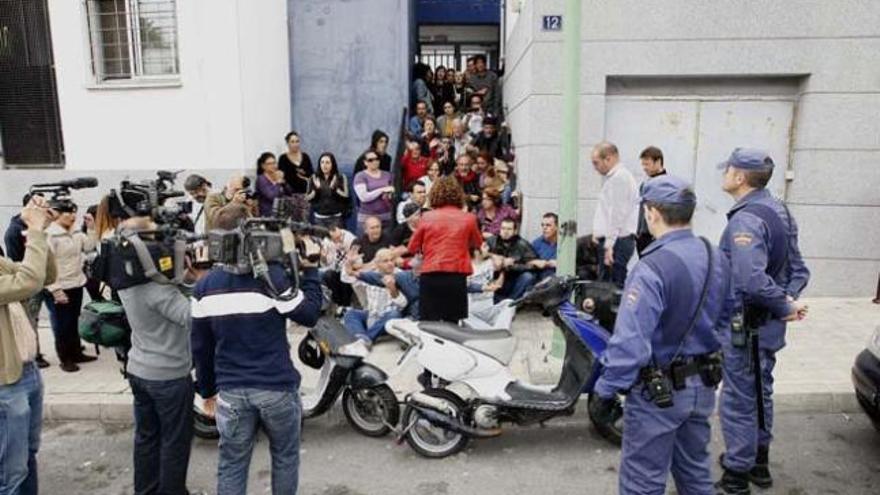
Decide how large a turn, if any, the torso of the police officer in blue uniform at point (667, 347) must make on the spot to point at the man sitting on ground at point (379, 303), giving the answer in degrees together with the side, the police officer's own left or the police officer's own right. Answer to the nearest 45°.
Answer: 0° — they already face them

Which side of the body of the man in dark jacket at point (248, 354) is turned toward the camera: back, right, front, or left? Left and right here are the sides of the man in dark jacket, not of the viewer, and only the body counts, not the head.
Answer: back

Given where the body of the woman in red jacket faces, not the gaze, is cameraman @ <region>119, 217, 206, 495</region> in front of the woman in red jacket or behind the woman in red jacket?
behind

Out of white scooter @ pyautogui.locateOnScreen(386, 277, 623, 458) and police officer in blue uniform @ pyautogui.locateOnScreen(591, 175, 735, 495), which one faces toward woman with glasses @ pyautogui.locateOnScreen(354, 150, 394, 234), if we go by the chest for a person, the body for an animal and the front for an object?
the police officer in blue uniform

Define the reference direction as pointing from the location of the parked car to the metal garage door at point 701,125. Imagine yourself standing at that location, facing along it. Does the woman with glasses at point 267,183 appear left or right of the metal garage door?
left

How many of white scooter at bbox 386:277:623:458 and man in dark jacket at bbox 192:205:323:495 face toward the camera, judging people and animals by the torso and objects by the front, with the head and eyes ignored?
0

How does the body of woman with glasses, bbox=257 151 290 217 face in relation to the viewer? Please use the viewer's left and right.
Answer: facing the viewer and to the right of the viewer

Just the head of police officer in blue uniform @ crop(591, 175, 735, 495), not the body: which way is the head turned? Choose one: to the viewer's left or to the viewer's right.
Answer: to the viewer's left

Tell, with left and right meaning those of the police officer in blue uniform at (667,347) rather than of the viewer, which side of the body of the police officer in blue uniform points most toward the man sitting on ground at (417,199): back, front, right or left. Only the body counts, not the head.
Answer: front

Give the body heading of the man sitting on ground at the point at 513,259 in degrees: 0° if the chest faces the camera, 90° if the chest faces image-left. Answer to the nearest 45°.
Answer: approximately 45°

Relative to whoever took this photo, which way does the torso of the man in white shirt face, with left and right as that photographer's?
facing to the left of the viewer

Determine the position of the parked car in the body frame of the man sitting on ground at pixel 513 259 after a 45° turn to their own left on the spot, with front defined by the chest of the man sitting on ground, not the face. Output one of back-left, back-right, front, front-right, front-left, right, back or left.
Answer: front-left
